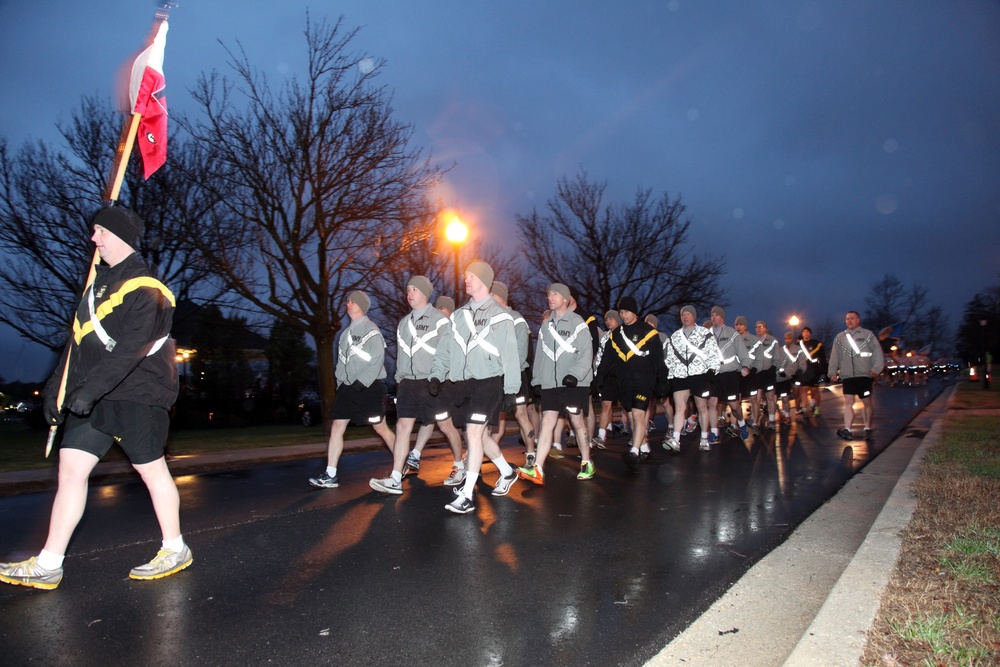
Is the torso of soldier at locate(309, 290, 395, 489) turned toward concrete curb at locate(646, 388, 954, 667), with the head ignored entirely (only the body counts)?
no

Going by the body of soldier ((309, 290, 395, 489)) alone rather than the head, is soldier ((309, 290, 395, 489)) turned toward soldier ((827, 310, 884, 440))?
no

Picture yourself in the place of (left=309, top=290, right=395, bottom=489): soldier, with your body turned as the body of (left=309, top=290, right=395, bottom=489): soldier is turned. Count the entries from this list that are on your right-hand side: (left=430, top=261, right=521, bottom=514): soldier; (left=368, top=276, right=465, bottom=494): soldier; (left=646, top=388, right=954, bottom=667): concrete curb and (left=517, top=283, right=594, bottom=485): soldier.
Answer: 0

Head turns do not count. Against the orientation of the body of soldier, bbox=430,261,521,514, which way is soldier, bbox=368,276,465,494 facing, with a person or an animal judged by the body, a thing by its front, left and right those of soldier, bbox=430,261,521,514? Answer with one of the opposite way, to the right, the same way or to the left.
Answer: the same way

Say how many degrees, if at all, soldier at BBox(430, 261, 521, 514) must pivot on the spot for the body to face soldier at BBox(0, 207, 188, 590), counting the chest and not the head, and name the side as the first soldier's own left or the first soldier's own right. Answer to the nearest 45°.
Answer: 0° — they already face them

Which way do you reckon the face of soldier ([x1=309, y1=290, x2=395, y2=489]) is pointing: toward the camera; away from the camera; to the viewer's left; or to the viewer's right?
to the viewer's left

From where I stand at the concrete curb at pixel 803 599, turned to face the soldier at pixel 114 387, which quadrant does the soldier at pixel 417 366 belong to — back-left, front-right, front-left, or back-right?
front-right

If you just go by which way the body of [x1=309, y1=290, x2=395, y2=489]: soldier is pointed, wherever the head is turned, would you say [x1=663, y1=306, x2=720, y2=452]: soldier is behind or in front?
behind

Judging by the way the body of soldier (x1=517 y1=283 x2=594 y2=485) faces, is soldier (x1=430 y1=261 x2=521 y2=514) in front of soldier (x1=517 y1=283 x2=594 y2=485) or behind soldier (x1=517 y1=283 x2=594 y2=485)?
in front

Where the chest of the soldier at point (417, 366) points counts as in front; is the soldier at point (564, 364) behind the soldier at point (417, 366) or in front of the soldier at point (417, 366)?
behind

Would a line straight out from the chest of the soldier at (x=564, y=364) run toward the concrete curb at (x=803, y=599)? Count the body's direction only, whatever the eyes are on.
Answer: no

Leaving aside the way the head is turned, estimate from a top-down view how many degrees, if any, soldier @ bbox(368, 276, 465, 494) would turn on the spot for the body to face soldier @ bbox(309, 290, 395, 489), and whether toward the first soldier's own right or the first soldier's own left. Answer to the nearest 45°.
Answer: approximately 45° to the first soldier's own right

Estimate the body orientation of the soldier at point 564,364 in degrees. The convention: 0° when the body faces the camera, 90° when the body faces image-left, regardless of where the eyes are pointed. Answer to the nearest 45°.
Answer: approximately 45°

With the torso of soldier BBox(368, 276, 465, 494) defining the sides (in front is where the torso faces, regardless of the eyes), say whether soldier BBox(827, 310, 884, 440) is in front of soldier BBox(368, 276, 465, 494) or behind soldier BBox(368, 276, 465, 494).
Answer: behind

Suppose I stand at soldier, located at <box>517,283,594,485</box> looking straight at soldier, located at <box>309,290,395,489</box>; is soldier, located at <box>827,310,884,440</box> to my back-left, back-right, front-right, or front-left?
back-right

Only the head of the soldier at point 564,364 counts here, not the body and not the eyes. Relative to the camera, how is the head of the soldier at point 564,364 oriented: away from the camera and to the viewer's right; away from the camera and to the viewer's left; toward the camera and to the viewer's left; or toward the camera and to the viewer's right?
toward the camera and to the viewer's left

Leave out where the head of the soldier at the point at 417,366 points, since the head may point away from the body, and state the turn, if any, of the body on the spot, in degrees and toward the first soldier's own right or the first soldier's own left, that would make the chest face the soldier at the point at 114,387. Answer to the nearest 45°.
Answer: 0° — they already face them

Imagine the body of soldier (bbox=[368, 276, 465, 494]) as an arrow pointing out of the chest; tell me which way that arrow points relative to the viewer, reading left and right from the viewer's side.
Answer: facing the viewer and to the left of the viewer
